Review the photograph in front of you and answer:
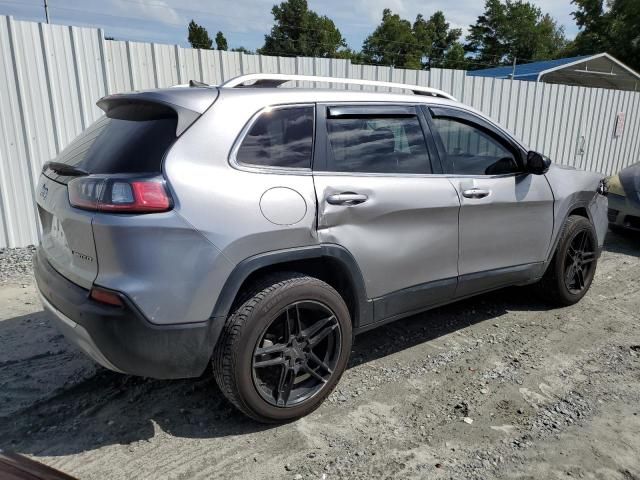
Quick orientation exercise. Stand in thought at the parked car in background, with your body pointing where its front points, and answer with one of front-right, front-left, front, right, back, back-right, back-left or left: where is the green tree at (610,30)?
back-right

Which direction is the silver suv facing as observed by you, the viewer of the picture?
facing away from the viewer and to the right of the viewer

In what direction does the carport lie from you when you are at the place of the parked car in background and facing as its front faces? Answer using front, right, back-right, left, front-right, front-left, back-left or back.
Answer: back-right

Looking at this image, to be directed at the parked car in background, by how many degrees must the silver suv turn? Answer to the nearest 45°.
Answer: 0° — it already faces it

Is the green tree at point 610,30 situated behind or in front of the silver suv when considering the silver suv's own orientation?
in front

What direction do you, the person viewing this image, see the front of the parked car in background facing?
facing the viewer and to the left of the viewer

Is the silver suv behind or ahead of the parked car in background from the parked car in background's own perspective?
ahead

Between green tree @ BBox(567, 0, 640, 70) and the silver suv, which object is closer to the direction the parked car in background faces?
the silver suv
